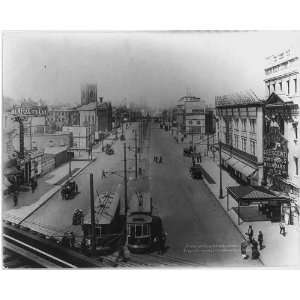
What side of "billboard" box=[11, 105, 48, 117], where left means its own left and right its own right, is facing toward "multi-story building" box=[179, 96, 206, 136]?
left

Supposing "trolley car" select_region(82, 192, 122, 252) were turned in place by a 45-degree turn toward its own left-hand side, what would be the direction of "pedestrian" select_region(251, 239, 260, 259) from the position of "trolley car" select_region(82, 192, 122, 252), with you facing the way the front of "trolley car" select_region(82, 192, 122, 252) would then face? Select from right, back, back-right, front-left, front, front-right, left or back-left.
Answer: front-left

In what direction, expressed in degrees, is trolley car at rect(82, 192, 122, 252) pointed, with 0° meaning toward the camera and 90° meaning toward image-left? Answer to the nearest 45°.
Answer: approximately 0°

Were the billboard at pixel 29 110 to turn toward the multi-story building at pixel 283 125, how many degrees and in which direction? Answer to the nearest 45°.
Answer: approximately 90° to its left

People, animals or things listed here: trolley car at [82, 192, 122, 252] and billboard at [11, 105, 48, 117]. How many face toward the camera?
2

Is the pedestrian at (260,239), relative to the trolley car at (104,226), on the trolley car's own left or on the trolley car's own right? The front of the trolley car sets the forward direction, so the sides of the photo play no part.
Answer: on the trolley car's own left

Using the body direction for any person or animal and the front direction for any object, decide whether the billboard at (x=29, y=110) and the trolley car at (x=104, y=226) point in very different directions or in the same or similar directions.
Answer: same or similar directions

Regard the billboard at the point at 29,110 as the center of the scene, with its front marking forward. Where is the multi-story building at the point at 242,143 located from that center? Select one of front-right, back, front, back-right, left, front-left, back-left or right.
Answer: left

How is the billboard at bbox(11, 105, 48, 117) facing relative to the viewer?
toward the camera
